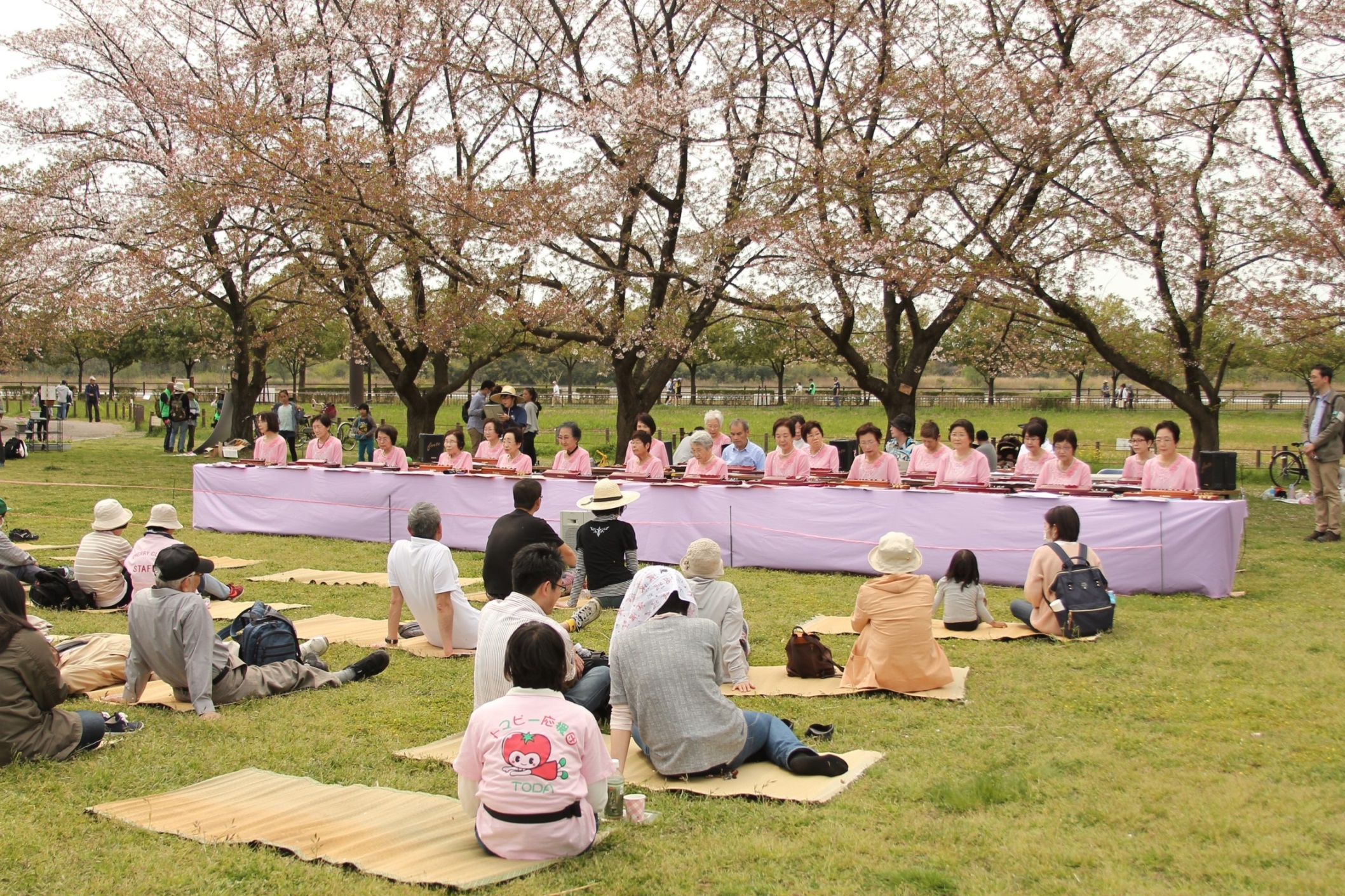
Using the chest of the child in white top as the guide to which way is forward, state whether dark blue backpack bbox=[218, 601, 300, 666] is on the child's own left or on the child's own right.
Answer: on the child's own left

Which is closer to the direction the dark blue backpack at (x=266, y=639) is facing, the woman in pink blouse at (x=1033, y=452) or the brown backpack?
the brown backpack

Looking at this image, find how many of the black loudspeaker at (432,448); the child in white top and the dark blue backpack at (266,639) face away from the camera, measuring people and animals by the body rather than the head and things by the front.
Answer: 1

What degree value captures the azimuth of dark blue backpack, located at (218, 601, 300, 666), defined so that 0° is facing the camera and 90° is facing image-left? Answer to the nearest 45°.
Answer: approximately 315°

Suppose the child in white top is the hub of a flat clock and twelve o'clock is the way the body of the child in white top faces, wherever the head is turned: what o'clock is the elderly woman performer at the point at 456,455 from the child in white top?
The elderly woman performer is roughly at 10 o'clock from the child in white top.

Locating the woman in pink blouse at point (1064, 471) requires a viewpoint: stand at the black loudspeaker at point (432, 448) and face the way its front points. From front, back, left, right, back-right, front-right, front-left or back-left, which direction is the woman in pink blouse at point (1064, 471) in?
front-left

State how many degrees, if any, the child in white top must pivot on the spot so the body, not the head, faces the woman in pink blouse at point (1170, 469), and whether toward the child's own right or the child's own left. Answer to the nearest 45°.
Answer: approximately 45° to the child's own right

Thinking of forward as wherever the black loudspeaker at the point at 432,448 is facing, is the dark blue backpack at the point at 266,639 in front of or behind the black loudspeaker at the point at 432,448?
in front

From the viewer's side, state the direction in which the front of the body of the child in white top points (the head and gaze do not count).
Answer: away from the camera

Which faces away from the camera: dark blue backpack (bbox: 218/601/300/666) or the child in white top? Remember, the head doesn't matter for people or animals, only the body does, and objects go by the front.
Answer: the child in white top

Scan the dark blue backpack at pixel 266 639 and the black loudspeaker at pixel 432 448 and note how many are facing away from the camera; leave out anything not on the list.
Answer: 0

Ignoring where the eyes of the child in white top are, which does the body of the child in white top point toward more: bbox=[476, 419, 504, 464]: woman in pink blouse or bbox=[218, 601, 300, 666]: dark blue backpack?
the woman in pink blouse

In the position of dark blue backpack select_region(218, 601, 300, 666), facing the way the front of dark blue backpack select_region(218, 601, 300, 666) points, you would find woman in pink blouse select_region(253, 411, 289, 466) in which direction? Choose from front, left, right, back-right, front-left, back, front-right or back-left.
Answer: back-left

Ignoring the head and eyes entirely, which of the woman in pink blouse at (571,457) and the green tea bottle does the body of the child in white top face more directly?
the woman in pink blouse

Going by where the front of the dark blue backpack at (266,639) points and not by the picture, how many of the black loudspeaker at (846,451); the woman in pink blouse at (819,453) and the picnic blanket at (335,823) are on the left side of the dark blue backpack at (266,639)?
2

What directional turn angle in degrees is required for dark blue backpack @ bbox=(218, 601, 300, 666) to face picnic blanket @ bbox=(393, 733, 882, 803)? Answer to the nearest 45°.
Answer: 0° — it already faces it

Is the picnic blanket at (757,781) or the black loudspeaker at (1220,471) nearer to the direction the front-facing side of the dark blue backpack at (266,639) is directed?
the picnic blanket
